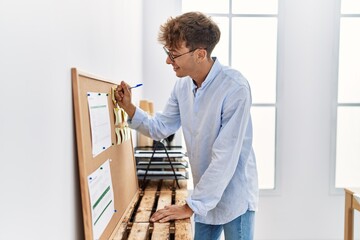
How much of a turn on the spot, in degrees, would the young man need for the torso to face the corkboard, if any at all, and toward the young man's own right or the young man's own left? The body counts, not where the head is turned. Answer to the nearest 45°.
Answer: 0° — they already face it

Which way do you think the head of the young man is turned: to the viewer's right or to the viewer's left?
to the viewer's left

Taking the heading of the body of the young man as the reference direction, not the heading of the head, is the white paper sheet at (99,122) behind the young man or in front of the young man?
in front

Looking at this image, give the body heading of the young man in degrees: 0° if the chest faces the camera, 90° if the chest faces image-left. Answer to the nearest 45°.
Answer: approximately 45°

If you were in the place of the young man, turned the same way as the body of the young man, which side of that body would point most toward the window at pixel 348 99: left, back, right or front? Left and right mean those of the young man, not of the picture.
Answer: back

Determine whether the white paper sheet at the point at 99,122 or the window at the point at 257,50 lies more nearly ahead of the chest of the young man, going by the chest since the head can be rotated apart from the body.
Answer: the white paper sheet

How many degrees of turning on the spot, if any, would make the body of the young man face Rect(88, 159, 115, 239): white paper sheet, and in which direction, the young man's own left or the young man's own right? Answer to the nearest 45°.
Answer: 0° — they already face it
